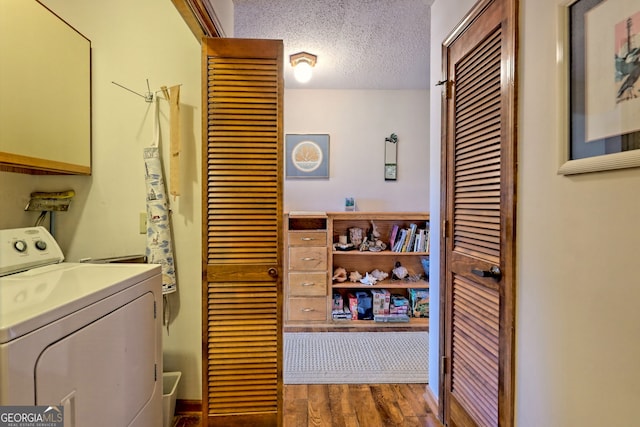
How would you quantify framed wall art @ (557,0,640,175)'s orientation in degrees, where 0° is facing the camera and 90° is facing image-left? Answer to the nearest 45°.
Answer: approximately 45°

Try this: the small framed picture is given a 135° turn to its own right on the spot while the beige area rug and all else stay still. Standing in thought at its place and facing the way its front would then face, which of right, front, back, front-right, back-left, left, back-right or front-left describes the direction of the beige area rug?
back-left

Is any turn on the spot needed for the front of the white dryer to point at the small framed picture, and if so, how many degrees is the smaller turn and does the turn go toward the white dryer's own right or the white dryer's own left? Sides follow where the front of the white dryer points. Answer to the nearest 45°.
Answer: approximately 90° to the white dryer's own left

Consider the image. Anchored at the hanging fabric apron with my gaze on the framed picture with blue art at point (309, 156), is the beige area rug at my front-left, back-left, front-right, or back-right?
front-right

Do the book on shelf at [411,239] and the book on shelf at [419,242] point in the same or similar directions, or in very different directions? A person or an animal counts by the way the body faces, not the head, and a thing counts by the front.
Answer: same or similar directions

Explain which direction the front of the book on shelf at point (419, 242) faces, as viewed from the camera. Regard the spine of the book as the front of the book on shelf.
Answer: facing the viewer

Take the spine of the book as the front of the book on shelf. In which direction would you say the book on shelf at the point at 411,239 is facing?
toward the camera

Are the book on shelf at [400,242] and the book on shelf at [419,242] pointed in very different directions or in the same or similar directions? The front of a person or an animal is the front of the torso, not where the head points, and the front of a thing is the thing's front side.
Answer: same or similar directions

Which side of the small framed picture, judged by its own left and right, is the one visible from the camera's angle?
front

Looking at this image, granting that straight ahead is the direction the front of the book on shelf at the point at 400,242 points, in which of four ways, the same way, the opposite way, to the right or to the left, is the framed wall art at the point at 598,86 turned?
to the right

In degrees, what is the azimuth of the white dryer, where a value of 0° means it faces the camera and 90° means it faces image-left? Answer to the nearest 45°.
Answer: approximately 315°

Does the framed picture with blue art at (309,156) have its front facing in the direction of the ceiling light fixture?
yes
